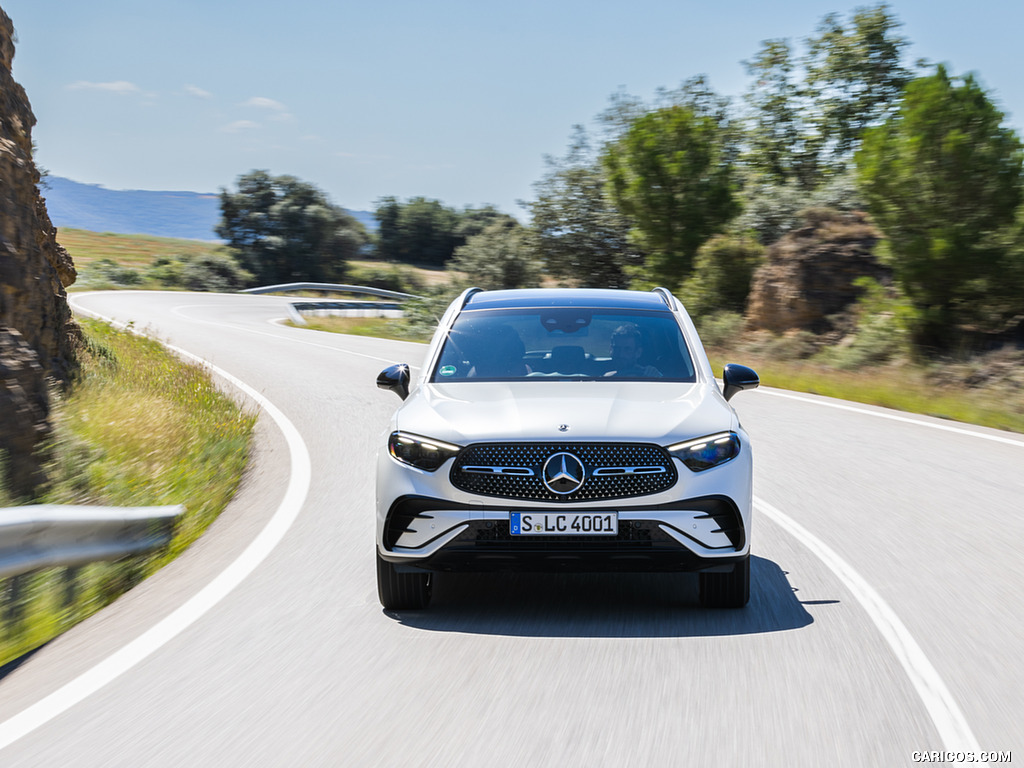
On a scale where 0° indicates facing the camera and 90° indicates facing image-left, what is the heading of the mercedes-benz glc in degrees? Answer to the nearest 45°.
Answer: approximately 0°

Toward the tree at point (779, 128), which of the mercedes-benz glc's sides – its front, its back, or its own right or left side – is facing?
back

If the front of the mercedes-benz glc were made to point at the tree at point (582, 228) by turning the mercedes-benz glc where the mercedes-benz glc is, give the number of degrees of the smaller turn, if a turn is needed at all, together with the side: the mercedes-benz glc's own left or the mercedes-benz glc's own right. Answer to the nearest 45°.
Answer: approximately 180°

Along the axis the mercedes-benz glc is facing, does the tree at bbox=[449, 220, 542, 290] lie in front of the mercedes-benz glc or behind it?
behind

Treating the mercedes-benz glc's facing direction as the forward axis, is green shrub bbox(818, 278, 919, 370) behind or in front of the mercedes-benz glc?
behind

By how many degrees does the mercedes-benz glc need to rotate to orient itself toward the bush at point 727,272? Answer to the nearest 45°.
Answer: approximately 180°

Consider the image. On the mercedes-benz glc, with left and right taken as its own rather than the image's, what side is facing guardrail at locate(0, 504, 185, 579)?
right

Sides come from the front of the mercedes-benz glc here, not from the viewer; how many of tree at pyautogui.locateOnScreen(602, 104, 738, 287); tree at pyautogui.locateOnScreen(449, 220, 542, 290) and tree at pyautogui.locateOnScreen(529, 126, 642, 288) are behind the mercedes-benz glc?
3

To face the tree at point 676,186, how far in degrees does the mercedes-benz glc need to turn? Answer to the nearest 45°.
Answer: approximately 180°
